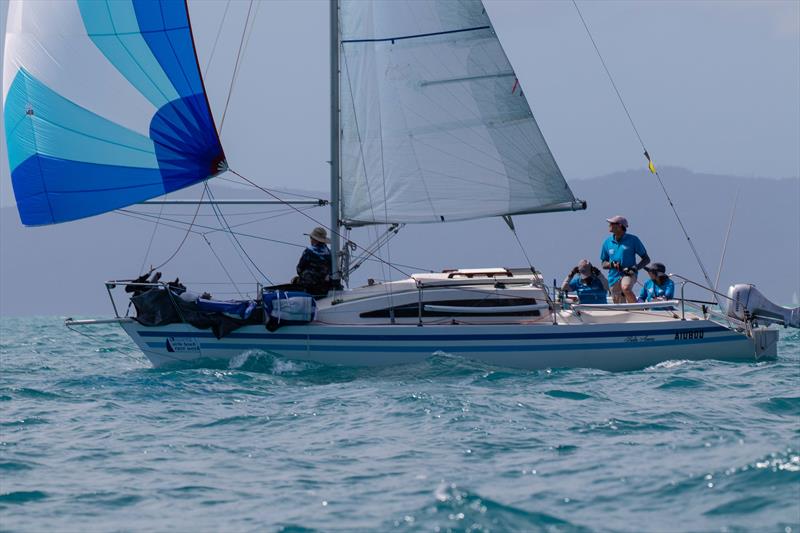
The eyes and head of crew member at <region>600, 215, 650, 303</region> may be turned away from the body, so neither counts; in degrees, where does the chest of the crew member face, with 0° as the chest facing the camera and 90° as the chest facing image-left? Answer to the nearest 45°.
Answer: approximately 45°

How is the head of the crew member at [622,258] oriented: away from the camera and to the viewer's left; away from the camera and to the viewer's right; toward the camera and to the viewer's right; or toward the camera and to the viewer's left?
toward the camera and to the viewer's left

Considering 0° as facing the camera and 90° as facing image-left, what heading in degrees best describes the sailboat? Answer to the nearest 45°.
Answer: approximately 90°

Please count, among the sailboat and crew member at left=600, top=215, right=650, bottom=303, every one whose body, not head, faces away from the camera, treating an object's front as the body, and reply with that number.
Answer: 0

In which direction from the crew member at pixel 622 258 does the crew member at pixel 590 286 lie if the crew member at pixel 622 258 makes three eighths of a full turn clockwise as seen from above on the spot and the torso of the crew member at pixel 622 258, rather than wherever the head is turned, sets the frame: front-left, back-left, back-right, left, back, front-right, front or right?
left
